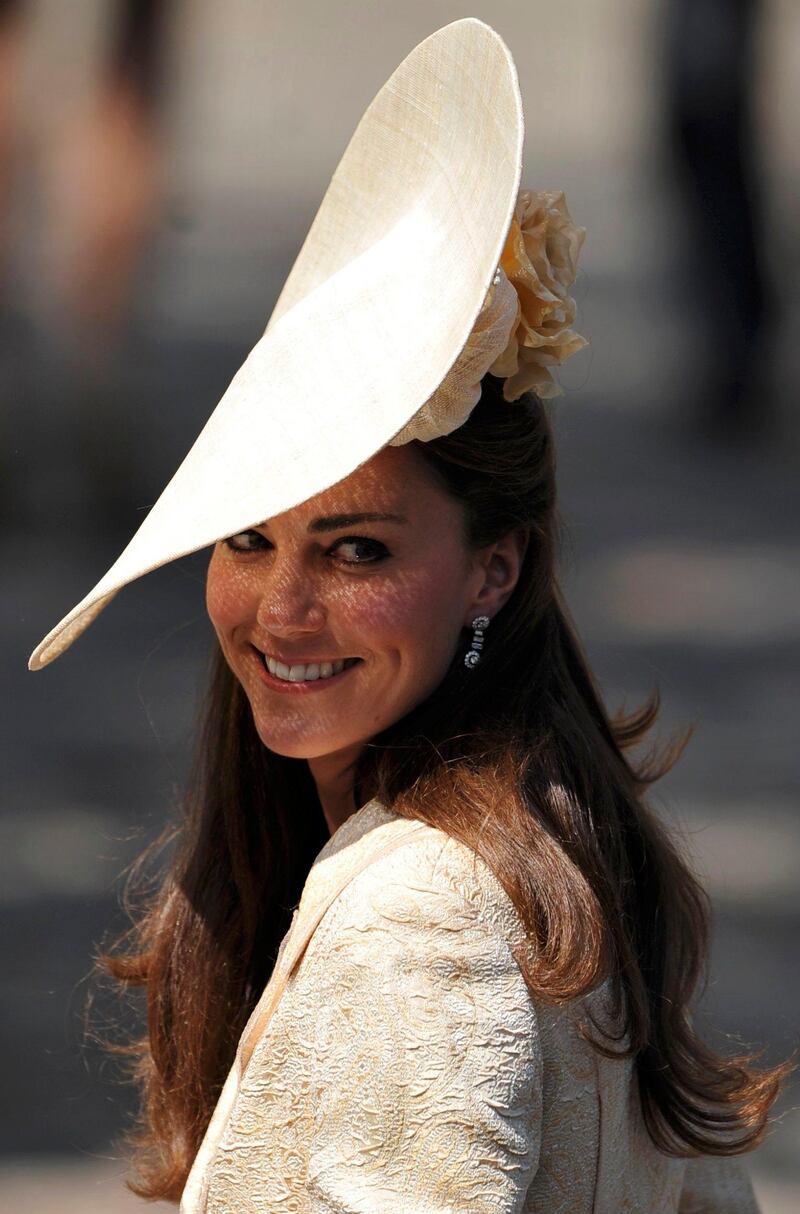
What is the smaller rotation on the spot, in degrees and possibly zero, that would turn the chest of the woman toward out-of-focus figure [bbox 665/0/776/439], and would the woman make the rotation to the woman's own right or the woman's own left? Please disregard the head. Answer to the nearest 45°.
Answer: approximately 90° to the woman's own right

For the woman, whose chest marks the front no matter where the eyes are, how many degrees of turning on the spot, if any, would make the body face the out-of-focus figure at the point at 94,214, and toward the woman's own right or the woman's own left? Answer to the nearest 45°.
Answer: approximately 90° to the woman's own right

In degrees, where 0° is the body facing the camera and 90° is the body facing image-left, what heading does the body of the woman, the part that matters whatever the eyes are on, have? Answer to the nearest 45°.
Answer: approximately 90°
